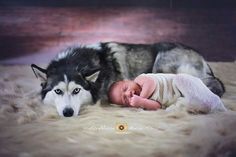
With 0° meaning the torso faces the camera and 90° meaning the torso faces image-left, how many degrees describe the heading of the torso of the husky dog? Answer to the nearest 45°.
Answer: approximately 45°
